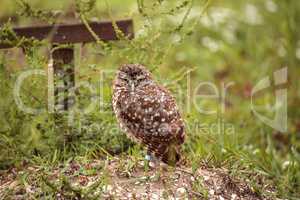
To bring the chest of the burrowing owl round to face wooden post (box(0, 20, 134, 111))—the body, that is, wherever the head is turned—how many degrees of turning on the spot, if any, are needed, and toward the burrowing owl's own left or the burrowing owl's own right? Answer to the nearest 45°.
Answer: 0° — it already faces it

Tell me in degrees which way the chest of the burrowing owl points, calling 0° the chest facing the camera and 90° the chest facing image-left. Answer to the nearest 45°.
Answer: approximately 135°
